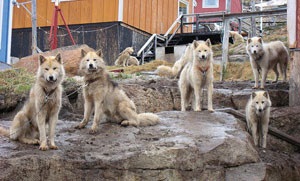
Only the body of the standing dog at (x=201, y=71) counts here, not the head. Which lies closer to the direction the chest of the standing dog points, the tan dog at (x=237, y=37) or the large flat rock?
the large flat rock

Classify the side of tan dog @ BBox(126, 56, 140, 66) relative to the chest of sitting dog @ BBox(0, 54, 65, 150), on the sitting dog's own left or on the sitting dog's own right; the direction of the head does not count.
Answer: on the sitting dog's own left

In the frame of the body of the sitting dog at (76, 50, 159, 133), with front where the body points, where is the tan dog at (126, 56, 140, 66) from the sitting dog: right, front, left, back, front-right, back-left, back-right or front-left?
back-right

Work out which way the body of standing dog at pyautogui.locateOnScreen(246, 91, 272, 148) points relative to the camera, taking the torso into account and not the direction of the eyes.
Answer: toward the camera

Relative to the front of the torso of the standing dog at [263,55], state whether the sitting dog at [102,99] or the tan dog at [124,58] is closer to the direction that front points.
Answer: the sitting dog

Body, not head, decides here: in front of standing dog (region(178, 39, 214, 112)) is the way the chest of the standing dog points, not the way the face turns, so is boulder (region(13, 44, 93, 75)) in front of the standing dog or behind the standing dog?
behind

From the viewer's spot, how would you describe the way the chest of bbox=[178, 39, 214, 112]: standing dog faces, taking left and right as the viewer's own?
facing the viewer and to the right of the viewer
